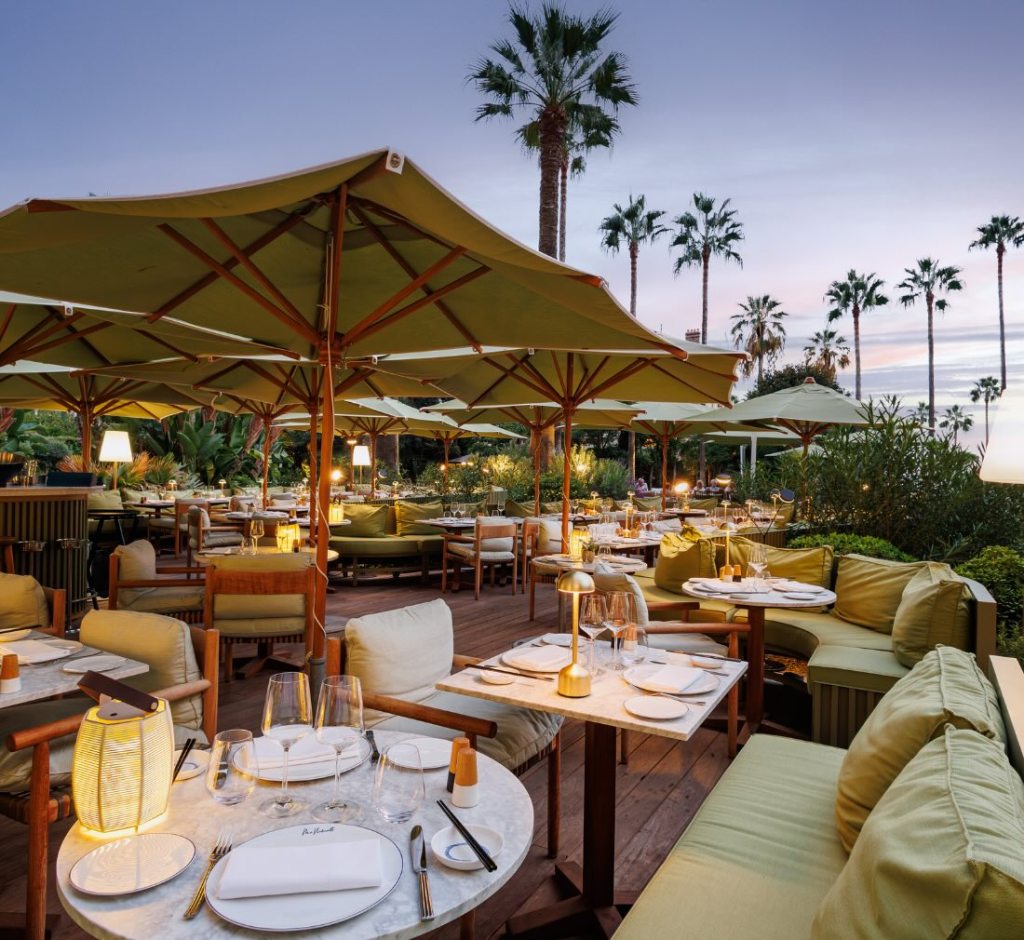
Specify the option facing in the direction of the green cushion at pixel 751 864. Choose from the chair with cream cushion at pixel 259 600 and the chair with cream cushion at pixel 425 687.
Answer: the chair with cream cushion at pixel 425 687

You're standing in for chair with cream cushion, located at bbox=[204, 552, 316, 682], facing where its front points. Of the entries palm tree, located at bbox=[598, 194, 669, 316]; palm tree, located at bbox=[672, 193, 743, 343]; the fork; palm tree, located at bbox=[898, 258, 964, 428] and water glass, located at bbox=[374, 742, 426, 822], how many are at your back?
2

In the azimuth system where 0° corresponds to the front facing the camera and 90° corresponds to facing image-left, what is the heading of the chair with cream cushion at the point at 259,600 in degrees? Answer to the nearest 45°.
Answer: approximately 180°

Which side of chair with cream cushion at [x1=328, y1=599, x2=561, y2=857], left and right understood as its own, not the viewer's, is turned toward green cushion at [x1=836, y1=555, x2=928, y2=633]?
left

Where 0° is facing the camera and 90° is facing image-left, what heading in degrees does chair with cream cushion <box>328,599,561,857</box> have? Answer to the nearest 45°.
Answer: approximately 315°

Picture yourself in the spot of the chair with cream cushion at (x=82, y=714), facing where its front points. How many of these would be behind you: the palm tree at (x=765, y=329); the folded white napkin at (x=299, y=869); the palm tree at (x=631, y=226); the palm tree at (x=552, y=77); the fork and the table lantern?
3

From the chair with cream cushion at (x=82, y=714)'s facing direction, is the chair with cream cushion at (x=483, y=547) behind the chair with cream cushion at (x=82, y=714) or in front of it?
behind

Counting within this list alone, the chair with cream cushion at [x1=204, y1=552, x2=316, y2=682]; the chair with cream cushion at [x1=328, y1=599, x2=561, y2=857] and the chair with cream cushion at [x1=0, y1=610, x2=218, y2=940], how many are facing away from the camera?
1

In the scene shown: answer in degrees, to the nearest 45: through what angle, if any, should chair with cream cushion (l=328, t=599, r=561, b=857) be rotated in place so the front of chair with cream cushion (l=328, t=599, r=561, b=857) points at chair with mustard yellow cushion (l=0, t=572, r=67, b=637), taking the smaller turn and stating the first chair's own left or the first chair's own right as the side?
approximately 135° to the first chair's own right

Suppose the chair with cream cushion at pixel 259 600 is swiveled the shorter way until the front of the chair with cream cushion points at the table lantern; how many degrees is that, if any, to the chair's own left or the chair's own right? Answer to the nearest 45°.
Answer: approximately 180°
